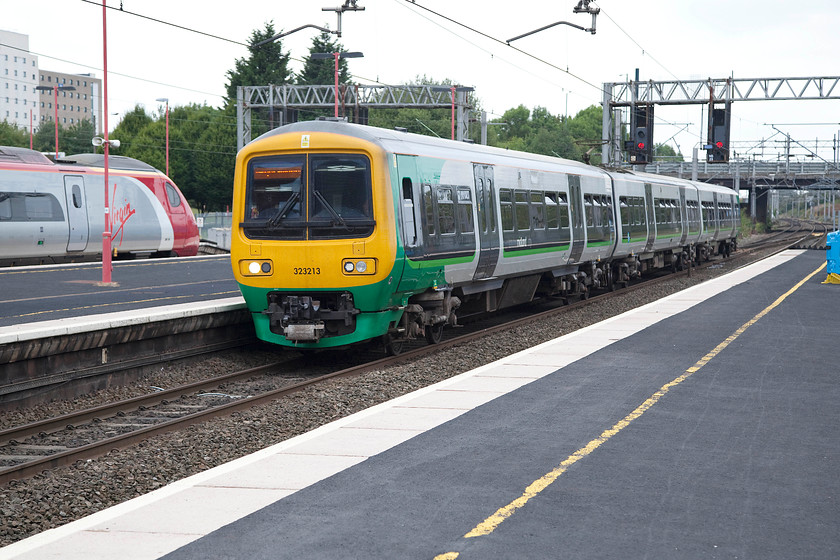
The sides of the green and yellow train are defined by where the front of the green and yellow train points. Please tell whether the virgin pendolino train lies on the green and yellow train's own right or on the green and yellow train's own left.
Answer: on the green and yellow train's own right

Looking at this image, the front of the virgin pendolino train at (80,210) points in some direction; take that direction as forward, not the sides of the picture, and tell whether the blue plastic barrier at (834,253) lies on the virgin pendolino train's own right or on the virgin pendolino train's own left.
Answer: on the virgin pendolino train's own right

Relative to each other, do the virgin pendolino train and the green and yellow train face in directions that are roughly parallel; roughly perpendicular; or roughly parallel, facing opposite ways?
roughly parallel, facing opposite ways

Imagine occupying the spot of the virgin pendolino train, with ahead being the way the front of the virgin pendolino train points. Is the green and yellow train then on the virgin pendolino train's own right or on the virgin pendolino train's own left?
on the virgin pendolino train's own right

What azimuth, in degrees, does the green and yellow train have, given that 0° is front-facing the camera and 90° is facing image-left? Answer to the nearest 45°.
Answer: approximately 45°

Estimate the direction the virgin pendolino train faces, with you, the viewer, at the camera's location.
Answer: facing away from the viewer and to the right of the viewer

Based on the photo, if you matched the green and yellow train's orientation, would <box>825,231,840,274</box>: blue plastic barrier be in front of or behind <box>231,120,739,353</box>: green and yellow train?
behind

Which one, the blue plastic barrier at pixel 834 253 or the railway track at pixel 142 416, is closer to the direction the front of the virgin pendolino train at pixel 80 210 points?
the blue plastic barrier
